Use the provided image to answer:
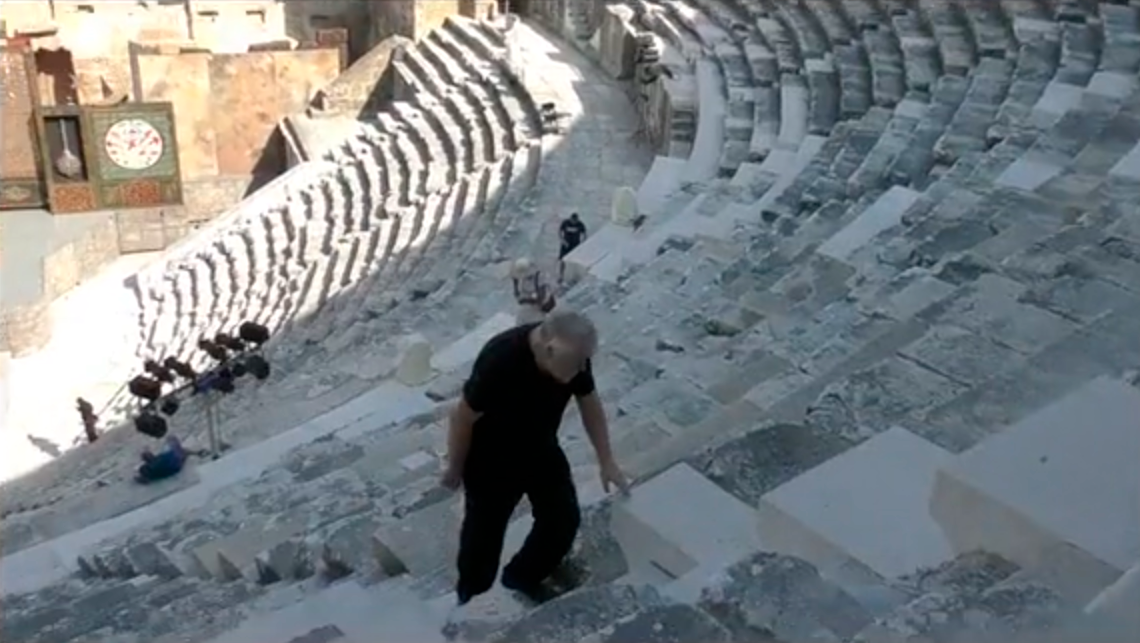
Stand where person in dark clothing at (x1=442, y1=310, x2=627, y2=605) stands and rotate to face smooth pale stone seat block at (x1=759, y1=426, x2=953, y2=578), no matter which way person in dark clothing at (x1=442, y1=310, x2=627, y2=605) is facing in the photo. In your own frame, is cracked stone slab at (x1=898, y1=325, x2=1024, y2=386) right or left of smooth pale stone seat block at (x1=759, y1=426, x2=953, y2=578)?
left

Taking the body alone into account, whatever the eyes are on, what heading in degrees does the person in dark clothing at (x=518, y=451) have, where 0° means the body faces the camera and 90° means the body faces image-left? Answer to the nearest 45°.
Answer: approximately 315°

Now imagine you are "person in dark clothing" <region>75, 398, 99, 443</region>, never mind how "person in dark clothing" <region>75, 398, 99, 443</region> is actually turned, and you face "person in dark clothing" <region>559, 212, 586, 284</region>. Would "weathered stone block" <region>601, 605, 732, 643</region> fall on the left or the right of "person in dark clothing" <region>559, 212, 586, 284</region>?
right

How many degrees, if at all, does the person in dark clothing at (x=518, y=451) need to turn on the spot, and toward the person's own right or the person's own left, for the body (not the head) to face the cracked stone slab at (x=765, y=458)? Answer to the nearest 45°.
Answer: approximately 45° to the person's own left

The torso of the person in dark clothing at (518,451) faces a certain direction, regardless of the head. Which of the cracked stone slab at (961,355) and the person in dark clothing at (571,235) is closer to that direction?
the cracked stone slab

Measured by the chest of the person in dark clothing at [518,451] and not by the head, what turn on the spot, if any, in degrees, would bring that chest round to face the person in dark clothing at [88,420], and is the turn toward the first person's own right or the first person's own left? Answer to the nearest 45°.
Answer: approximately 180°

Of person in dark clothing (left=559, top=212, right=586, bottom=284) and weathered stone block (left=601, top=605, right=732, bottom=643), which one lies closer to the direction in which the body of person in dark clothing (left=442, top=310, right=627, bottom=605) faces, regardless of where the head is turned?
the weathered stone block

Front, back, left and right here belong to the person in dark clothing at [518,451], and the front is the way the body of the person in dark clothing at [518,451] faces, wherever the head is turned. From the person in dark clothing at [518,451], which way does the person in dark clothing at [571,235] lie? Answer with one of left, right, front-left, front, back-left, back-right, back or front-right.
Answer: back-left

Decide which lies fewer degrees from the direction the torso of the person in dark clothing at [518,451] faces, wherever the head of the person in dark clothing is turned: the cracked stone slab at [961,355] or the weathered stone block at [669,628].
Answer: the weathered stone block

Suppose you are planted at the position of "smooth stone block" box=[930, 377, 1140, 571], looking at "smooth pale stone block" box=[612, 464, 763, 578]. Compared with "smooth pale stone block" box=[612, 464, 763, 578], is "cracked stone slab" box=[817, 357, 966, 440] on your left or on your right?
right
